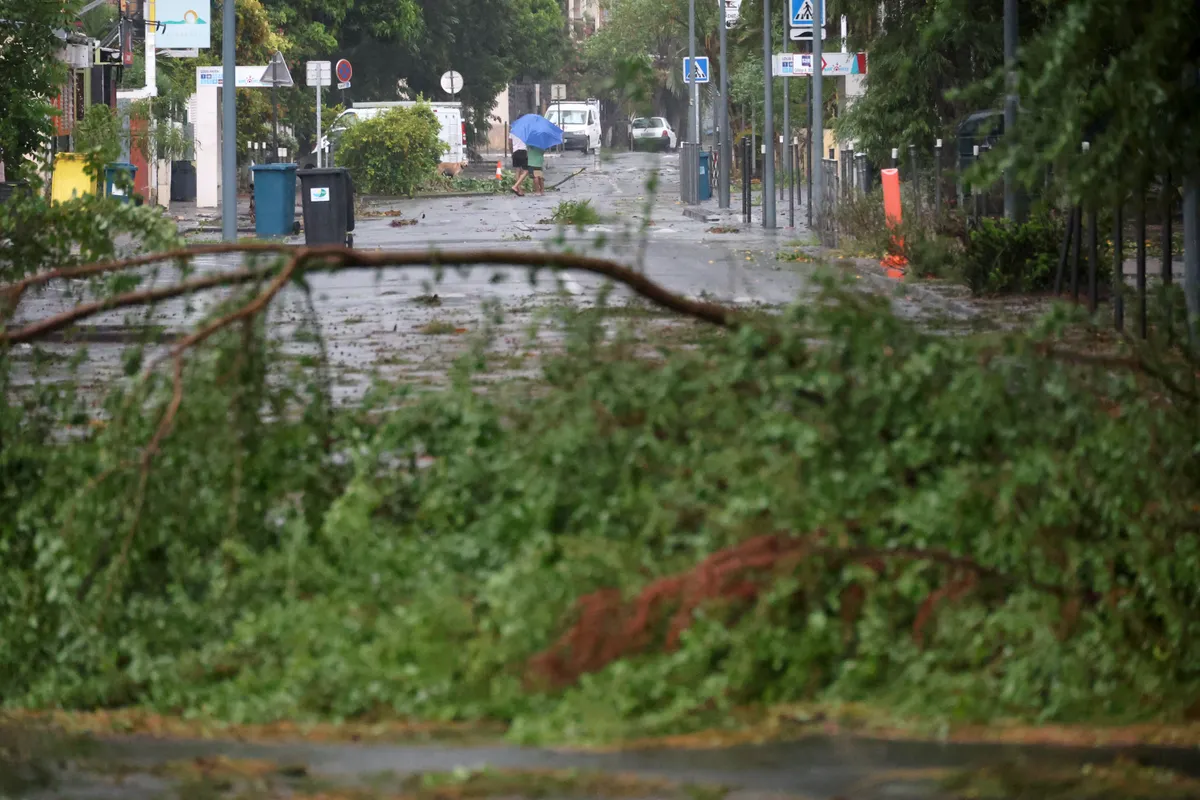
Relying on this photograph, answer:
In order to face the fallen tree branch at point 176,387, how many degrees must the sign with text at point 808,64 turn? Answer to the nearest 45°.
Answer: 0° — it already faces it

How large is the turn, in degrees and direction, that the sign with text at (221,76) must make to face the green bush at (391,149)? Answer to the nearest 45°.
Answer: approximately 135° to its left

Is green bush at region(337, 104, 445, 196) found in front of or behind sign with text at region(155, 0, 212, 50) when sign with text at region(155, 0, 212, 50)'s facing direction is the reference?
behind

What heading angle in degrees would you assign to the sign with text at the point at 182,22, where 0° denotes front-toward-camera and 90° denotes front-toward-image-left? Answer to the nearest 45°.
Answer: approximately 0°

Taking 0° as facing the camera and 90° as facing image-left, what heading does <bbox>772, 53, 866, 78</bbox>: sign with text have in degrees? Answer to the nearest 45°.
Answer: approximately 0°

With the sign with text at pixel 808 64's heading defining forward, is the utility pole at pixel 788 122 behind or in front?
behind

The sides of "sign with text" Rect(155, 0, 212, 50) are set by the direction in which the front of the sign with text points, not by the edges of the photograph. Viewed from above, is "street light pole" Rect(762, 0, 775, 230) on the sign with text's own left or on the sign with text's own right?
on the sign with text's own left

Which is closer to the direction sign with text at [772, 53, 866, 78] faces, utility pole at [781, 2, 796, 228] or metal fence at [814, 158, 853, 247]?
the metal fence
